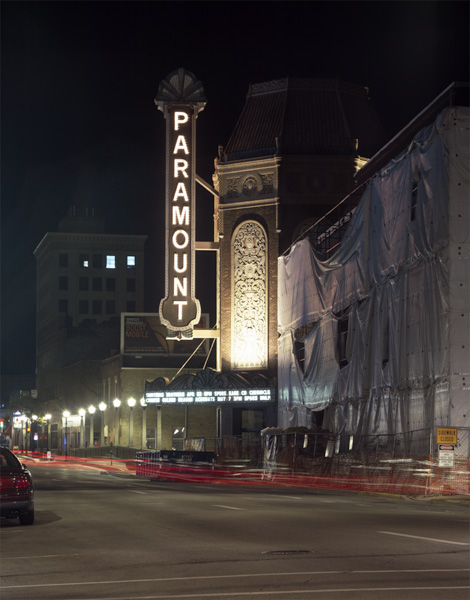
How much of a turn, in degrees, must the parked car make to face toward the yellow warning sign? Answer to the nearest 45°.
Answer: approximately 45° to its right

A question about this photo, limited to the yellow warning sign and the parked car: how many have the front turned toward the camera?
1

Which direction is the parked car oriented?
away from the camera

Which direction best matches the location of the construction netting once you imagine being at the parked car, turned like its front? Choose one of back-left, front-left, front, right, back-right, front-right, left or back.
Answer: front-right

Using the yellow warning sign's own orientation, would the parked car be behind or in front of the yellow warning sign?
in front

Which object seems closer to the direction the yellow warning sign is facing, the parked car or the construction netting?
the parked car

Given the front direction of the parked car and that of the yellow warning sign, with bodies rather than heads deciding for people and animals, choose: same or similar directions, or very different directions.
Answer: very different directions

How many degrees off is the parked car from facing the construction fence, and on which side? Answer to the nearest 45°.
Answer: approximately 45° to its right

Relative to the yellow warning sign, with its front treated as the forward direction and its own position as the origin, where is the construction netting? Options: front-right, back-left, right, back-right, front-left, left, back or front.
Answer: back

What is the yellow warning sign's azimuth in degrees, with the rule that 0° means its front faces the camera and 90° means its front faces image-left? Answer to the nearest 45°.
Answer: approximately 0°
